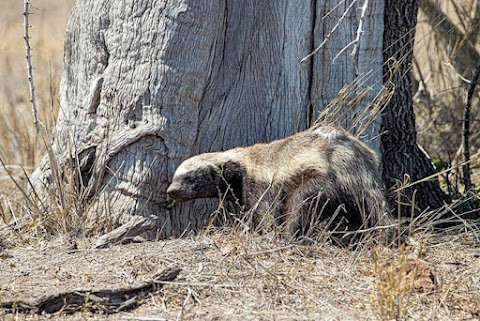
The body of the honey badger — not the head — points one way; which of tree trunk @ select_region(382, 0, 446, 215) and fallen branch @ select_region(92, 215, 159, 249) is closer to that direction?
the fallen branch

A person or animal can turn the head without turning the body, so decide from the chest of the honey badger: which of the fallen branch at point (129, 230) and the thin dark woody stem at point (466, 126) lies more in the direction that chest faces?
the fallen branch

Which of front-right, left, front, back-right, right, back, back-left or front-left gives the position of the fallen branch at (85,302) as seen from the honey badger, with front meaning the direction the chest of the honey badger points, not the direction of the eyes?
front-left

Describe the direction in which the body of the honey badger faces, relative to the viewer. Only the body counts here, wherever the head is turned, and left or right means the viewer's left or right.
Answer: facing to the left of the viewer

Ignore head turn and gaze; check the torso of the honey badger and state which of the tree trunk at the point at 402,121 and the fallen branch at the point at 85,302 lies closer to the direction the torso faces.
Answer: the fallen branch

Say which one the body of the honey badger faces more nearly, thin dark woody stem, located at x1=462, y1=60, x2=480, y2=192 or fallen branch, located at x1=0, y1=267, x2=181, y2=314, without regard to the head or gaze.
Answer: the fallen branch

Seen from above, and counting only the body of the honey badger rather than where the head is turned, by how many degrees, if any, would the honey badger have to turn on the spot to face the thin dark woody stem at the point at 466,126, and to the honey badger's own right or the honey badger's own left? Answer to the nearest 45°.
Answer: approximately 135° to the honey badger's own right

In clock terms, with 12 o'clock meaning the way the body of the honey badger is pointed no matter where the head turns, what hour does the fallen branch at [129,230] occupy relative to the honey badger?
The fallen branch is roughly at 12 o'clock from the honey badger.

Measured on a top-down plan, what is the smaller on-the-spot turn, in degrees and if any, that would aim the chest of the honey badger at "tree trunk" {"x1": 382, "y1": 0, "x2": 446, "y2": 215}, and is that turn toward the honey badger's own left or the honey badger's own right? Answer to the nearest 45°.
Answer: approximately 135° to the honey badger's own right

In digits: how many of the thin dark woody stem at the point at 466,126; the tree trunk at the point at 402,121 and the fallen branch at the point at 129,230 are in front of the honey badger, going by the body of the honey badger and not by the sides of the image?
1
